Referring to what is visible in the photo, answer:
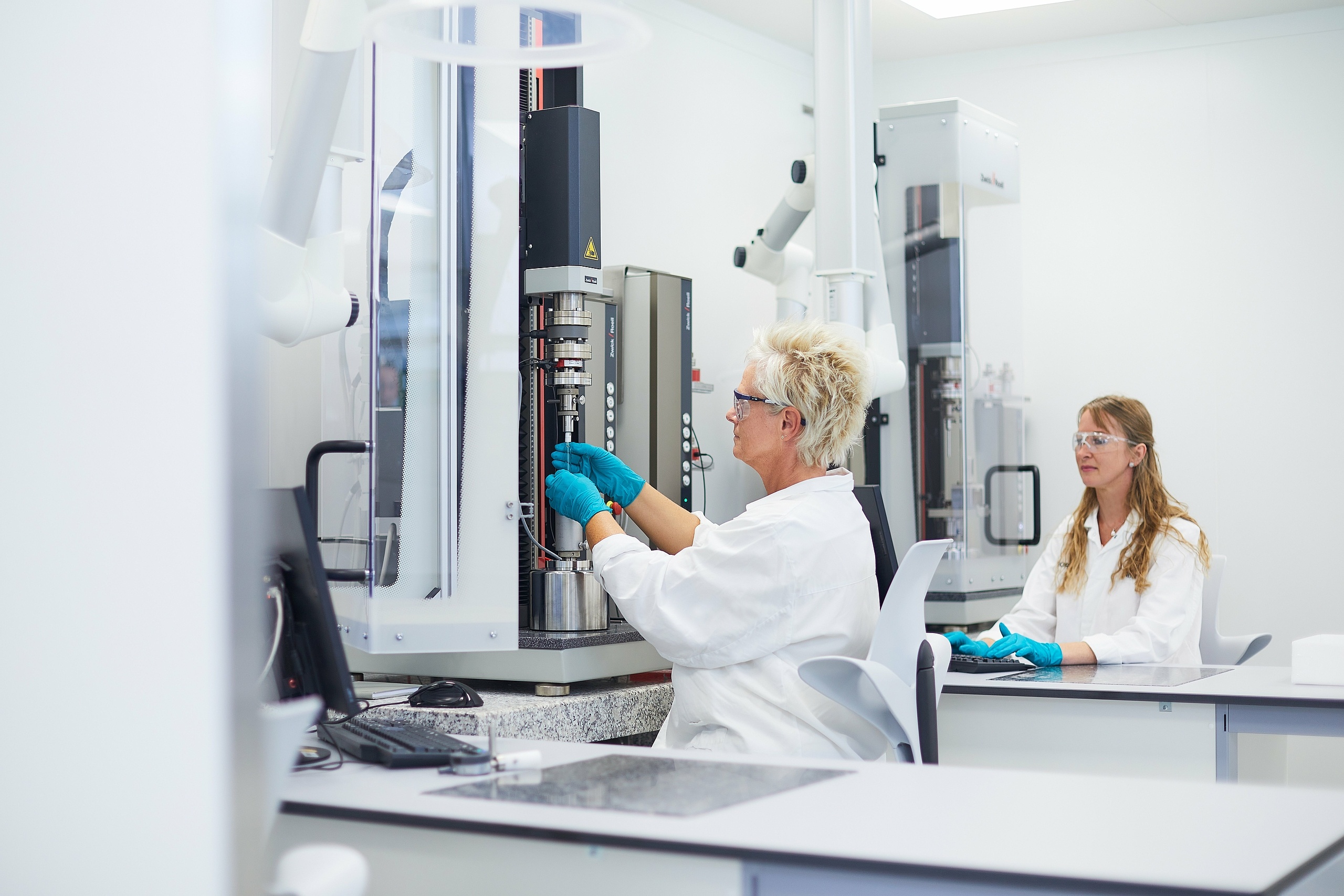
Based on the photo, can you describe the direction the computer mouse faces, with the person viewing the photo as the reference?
facing to the left of the viewer

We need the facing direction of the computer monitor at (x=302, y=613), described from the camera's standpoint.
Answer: facing away from the viewer and to the right of the viewer

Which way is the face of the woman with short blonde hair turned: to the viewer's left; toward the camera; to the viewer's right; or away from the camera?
to the viewer's left

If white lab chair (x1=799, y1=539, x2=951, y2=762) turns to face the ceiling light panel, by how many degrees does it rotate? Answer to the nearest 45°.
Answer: approximately 90° to its right

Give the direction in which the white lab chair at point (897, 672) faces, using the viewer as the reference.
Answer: facing to the left of the viewer

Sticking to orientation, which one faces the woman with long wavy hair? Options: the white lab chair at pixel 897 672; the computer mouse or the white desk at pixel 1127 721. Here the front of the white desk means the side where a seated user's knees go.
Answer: the white desk

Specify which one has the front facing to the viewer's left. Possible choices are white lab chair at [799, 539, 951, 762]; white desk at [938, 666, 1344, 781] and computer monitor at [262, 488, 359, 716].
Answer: the white lab chair

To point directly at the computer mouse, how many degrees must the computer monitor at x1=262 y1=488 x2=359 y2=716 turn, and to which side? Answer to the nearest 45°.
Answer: approximately 45° to its left

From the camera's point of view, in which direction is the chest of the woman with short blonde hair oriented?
to the viewer's left
